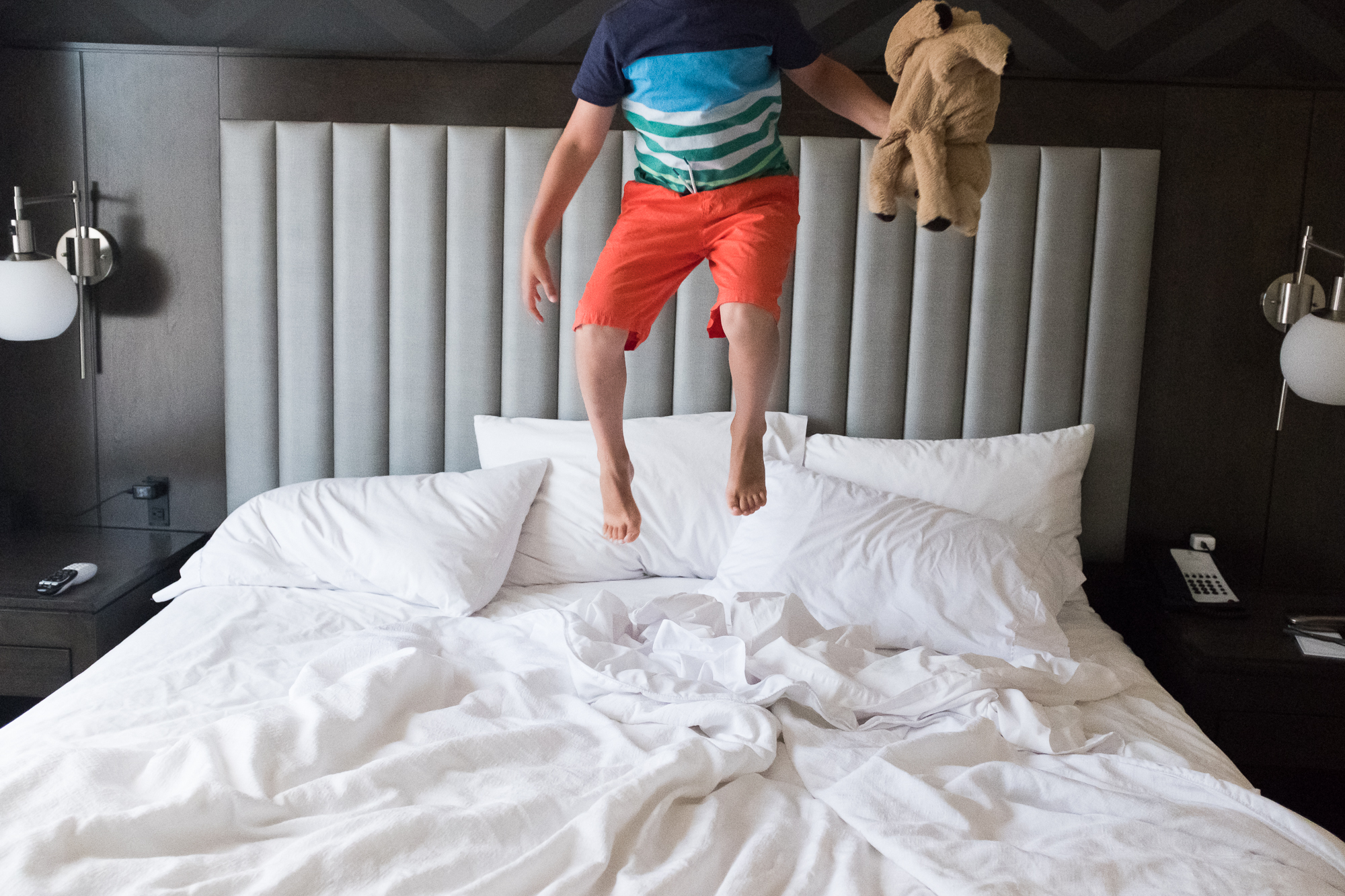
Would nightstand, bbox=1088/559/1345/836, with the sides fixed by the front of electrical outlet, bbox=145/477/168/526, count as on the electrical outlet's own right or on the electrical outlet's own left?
on the electrical outlet's own left

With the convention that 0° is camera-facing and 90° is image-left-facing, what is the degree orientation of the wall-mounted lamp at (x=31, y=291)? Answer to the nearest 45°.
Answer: approximately 0°

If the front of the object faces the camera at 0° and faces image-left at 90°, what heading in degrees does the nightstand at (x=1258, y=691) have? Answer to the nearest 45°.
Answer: approximately 0°

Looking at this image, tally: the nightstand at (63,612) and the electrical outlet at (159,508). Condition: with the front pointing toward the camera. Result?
2

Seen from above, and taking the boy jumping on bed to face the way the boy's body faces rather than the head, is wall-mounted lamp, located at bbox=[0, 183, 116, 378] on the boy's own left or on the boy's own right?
on the boy's own right

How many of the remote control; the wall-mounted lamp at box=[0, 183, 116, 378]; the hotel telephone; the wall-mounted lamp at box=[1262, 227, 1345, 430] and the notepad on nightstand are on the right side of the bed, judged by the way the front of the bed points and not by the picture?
2

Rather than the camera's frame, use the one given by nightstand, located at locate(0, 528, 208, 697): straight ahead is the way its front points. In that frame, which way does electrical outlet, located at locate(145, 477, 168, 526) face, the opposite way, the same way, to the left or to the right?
the same way

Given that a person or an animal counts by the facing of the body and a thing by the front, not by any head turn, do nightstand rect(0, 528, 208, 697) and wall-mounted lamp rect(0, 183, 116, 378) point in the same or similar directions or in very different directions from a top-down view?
same or similar directions

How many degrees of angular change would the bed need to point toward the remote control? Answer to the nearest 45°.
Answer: approximately 90° to its right

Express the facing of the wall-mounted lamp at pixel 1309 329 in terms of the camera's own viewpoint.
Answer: facing the viewer

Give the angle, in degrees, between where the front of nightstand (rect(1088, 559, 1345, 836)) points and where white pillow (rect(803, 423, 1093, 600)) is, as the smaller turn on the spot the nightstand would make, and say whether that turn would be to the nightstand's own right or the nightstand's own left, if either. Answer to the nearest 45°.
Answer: approximately 90° to the nightstand's own right
